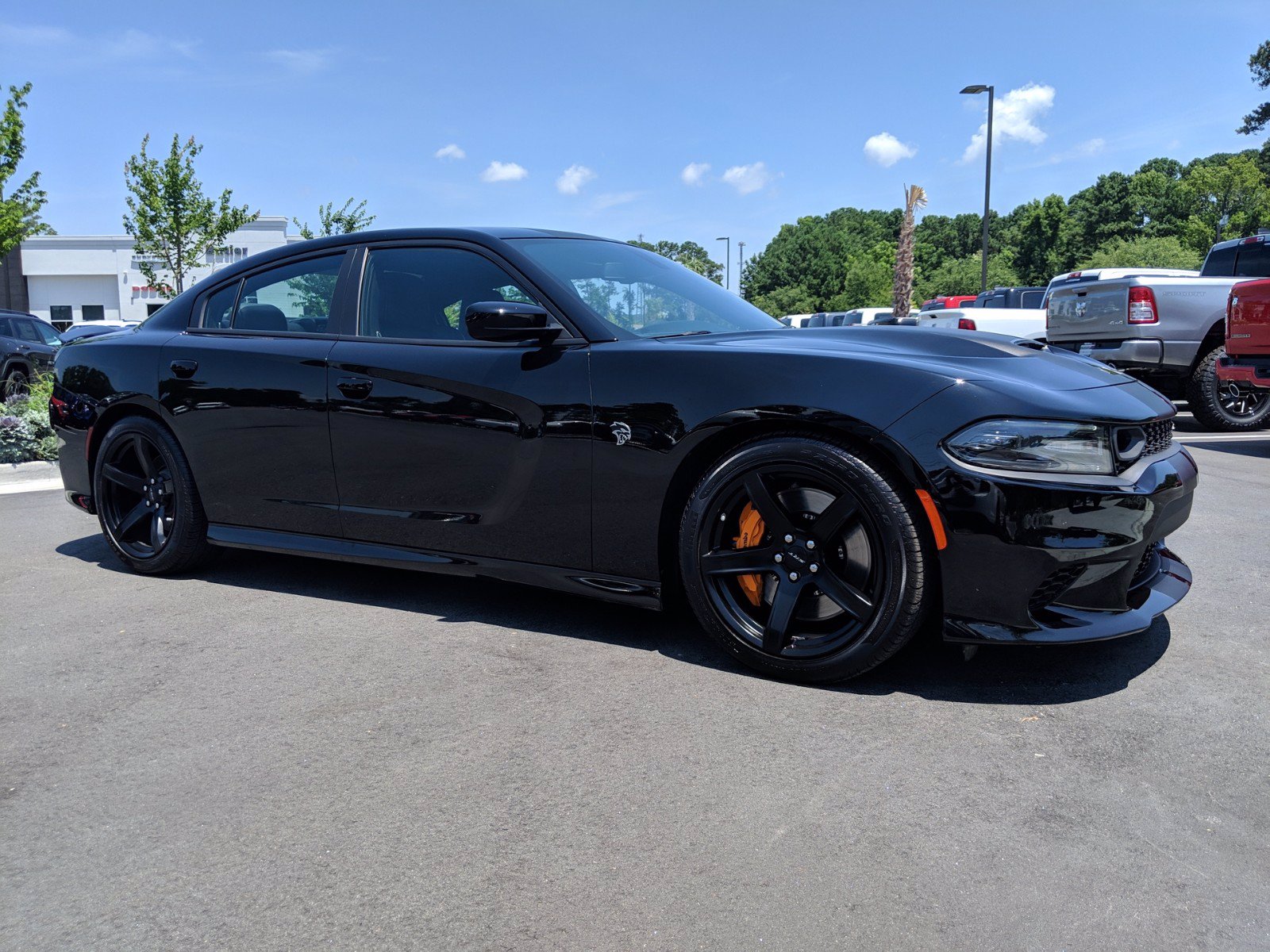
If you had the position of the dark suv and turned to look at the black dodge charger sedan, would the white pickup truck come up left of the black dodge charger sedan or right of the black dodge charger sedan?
left

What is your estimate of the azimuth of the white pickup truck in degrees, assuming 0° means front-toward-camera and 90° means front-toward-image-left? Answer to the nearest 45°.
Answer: approximately 225°

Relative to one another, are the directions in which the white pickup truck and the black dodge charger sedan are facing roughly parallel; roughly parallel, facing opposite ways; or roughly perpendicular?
roughly perpendicular

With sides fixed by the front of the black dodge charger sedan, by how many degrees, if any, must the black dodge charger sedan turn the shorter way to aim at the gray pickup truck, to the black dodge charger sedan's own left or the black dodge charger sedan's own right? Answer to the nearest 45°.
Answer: approximately 90° to the black dodge charger sedan's own left

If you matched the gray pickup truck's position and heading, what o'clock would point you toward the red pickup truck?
The red pickup truck is roughly at 4 o'clock from the gray pickup truck.

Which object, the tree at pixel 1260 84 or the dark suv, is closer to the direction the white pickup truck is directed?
the tree

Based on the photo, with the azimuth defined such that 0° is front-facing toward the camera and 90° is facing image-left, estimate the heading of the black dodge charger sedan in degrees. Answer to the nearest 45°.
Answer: approximately 315°

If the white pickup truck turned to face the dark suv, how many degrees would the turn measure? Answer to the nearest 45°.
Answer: approximately 135° to its left

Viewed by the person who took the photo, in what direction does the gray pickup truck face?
facing away from the viewer and to the right of the viewer
